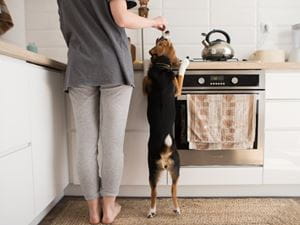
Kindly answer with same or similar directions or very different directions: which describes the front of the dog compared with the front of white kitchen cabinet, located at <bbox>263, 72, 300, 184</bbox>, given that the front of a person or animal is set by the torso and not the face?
very different directions

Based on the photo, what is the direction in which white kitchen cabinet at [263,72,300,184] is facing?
toward the camera

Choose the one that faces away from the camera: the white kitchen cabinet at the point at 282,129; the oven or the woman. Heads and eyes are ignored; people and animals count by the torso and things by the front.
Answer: the woman

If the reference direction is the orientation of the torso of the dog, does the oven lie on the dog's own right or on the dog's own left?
on the dog's own right

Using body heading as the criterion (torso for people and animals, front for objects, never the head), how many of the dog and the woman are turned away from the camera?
2

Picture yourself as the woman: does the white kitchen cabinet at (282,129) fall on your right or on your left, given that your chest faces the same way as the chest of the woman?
on your right

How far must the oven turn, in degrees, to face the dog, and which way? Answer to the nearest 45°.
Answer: approximately 45° to its right

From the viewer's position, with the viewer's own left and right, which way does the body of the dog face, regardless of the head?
facing away from the viewer

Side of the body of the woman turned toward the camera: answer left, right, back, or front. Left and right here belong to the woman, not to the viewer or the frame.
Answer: back
